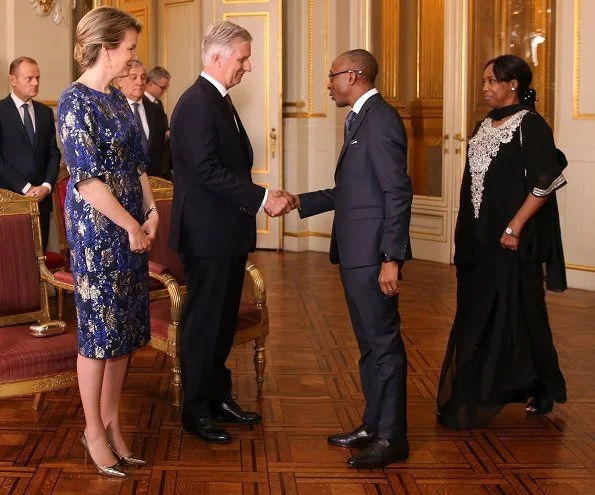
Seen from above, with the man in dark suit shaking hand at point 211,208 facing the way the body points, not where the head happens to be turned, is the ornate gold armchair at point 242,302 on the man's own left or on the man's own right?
on the man's own left

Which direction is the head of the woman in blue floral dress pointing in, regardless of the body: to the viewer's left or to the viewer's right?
to the viewer's right

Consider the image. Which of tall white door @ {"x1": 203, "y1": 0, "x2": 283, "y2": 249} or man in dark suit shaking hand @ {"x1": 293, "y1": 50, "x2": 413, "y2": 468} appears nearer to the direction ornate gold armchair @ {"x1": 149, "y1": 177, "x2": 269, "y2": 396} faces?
the man in dark suit shaking hand

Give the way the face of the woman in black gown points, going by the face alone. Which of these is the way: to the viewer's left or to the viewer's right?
to the viewer's left

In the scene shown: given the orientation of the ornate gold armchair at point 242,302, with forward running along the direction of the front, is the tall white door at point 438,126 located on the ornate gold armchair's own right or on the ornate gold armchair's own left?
on the ornate gold armchair's own left

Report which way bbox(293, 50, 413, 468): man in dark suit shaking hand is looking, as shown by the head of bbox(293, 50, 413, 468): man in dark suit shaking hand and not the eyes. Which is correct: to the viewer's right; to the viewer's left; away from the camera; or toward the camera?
to the viewer's left

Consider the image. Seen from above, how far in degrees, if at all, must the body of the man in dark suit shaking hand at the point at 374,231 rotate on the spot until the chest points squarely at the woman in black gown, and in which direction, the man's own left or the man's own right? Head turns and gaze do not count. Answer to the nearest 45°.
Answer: approximately 135° to the man's own right

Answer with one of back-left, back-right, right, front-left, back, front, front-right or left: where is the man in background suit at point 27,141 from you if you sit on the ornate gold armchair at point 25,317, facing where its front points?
back-left

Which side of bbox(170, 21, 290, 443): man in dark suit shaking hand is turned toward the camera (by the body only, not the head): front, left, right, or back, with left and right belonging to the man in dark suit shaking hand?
right

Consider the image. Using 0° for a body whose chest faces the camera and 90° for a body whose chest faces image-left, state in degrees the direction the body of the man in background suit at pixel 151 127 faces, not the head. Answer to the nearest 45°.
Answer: approximately 0°

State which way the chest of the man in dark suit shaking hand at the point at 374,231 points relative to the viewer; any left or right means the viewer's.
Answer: facing to the left of the viewer

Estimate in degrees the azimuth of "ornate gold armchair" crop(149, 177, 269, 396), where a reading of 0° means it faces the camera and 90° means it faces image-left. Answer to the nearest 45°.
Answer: approximately 315°

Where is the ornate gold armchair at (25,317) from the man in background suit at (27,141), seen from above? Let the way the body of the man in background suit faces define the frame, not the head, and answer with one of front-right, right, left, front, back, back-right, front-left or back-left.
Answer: front-right

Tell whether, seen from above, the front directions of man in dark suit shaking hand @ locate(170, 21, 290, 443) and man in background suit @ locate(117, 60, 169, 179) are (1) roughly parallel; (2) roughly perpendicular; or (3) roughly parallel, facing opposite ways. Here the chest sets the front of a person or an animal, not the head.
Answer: roughly perpendicular

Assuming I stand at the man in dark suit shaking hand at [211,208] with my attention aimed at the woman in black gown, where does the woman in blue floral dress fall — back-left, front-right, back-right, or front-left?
back-right

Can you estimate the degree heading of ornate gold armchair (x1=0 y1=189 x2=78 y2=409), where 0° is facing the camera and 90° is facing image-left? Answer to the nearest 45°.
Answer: approximately 315°
